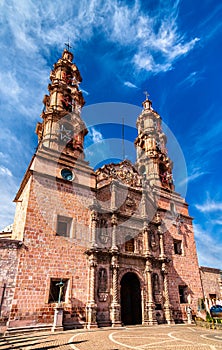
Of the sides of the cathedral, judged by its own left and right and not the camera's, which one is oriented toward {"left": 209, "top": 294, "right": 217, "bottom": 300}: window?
left

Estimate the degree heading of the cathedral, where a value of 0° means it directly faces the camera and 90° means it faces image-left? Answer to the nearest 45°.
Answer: approximately 315°
